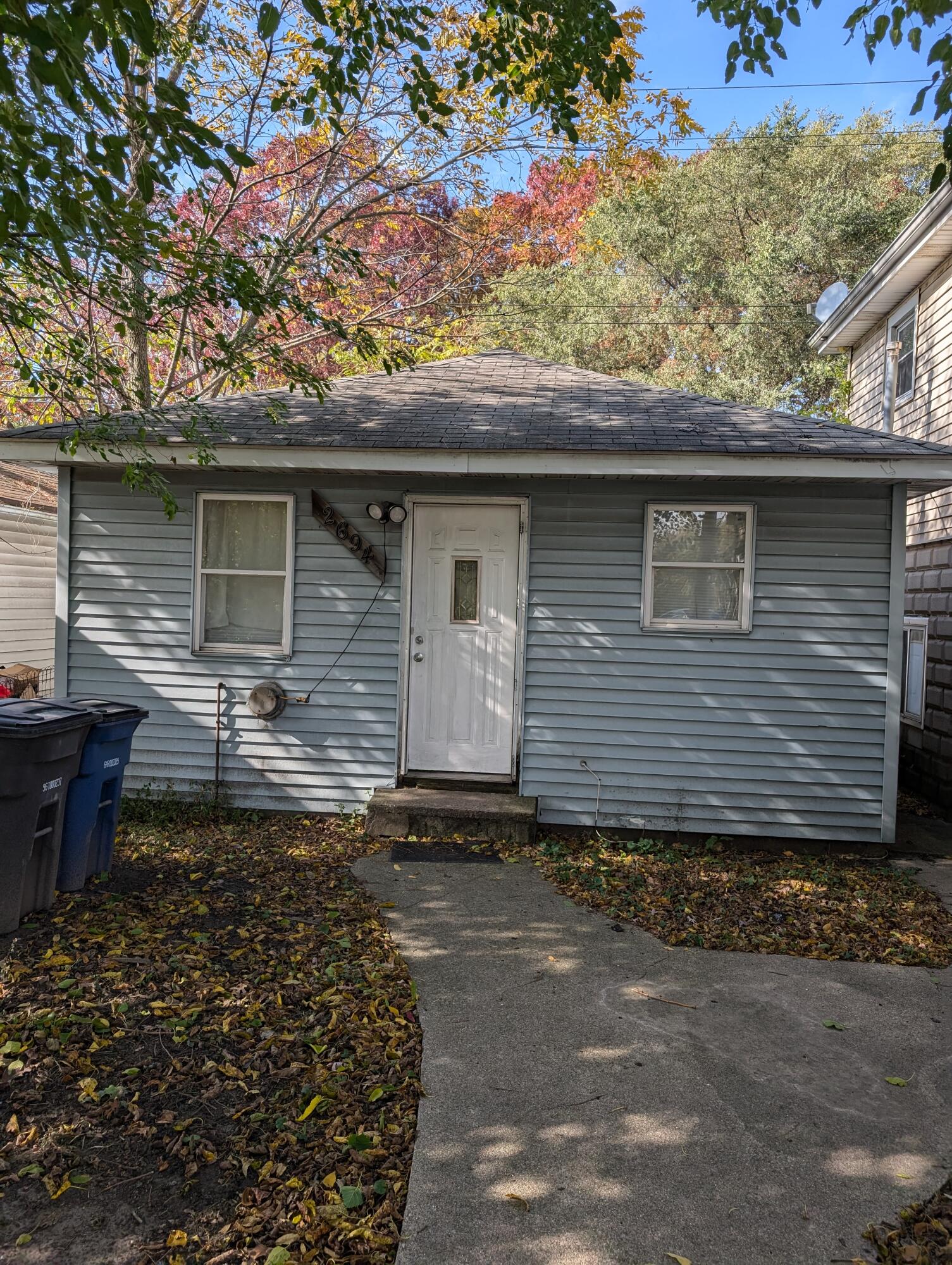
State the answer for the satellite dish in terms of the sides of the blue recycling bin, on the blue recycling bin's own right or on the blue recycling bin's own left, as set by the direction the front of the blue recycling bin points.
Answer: on the blue recycling bin's own left

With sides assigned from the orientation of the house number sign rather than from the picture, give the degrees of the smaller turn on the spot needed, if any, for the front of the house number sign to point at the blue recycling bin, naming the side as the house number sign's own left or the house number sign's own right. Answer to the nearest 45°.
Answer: approximately 45° to the house number sign's own right

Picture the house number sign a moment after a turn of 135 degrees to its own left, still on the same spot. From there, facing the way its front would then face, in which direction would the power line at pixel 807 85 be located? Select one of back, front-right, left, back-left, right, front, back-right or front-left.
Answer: front

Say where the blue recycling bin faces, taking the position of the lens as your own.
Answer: facing the viewer and to the right of the viewer

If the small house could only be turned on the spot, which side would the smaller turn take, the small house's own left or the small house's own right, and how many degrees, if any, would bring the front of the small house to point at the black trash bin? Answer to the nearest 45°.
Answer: approximately 45° to the small house's own right

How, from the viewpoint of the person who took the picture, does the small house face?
facing the viewer

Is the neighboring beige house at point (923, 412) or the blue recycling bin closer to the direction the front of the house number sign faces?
the blue recycling bin

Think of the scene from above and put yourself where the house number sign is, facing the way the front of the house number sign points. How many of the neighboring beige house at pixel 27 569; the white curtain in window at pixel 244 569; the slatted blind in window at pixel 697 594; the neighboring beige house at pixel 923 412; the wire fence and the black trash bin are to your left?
2

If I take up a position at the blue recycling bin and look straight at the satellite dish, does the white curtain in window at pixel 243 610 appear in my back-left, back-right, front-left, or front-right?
front-left

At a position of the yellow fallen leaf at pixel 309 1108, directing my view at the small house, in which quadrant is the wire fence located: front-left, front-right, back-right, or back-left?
front-left

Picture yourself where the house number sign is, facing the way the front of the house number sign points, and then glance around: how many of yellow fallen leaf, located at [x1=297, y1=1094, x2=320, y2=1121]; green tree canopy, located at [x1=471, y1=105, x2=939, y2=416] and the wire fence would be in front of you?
1

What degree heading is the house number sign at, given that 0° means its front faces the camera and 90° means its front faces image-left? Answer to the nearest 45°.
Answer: approximately 0°

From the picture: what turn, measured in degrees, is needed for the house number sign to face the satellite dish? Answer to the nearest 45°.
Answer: approximately 135° to its left

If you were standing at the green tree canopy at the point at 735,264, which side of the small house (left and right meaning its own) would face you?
back

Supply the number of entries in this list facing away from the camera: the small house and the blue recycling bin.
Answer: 0

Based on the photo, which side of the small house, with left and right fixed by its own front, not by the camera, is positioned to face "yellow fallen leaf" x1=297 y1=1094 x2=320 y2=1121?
front

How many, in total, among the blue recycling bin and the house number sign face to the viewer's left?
0
